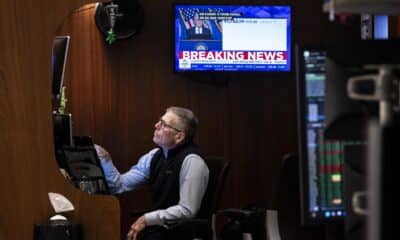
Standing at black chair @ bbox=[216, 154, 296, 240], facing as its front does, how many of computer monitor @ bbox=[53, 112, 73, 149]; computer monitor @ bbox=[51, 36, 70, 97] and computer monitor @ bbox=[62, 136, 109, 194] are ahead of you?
3

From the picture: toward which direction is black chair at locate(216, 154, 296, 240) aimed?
to the viewer's left

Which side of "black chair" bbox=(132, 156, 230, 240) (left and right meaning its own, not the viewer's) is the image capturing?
left

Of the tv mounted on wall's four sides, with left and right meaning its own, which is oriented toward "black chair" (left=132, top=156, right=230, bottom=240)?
front

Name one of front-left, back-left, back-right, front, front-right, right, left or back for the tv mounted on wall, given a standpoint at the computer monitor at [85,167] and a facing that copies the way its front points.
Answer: front

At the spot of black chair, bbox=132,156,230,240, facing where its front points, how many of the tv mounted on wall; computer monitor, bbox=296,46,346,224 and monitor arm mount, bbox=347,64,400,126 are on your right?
1

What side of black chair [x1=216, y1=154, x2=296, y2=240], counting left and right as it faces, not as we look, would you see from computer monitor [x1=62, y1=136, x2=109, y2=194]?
front

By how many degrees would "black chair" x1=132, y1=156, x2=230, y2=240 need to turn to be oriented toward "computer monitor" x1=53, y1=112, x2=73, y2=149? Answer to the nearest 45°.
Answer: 0° — it already faces it

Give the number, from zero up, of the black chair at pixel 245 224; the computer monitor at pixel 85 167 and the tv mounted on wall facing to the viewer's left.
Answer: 1

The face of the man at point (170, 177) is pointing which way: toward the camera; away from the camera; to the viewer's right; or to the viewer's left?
to the viewer's left

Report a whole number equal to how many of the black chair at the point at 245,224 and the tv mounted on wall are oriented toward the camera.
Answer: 1

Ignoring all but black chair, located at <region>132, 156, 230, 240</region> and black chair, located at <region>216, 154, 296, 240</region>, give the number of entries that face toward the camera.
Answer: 0

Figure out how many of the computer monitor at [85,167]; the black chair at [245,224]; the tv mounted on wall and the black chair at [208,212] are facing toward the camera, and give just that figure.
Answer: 1

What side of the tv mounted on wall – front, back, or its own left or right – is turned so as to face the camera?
front
